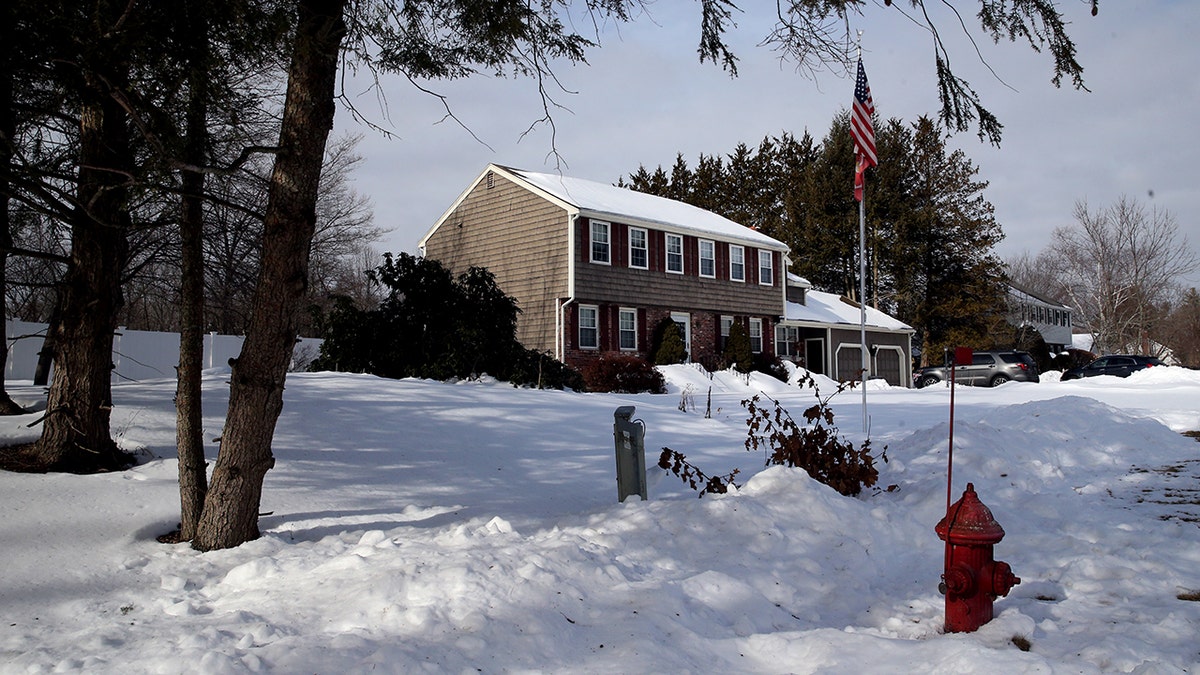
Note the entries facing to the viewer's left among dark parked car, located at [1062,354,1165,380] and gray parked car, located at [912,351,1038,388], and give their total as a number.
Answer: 2

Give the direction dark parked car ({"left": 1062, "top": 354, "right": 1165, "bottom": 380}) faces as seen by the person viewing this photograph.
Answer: facing to the left of the viewer

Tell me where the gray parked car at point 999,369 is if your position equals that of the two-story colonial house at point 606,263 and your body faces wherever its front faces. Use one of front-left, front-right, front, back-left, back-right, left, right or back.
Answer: front-left

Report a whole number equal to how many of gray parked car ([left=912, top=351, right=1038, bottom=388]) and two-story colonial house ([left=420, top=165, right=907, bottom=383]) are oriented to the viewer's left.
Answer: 1

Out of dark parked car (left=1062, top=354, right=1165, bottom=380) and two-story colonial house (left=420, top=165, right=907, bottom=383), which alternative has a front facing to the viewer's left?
the dark parked car

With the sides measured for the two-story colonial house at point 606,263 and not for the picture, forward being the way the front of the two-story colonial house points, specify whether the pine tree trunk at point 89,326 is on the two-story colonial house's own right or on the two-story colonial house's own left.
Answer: on the two-story colonial house's own right

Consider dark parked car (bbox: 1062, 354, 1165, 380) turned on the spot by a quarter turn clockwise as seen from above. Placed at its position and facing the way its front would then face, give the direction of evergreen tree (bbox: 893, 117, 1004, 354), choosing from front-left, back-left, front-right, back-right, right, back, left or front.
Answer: front-left

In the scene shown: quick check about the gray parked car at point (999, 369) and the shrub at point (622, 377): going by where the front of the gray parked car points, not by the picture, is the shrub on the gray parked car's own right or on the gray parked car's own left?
on the gray parked car's own left

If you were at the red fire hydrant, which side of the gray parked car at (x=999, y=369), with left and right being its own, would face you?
left

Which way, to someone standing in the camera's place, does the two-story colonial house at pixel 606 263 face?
facing the viewer and to the right of the viewer

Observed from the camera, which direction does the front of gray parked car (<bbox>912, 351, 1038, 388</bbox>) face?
facing to the left of the viewer

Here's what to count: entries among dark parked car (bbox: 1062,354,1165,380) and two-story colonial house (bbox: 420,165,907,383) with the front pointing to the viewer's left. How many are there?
1

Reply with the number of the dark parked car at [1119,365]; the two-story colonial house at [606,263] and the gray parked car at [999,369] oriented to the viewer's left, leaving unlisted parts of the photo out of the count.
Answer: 2

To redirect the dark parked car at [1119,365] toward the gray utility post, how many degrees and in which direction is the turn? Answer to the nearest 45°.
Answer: approximately 90° to its left

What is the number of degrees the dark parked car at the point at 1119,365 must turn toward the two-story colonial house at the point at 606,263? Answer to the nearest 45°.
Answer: approximately 45° to its left
